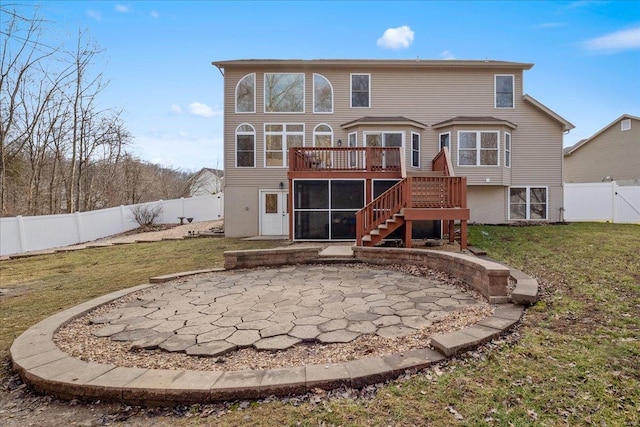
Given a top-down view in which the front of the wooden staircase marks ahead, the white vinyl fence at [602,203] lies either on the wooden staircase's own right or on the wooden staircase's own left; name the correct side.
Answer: on the wooden staircase's own right

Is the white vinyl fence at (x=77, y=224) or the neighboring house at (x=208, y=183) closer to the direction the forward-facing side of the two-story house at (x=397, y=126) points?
the neighboring house

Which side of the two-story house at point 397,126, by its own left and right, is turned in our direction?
back

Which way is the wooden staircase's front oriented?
to the viewer's left

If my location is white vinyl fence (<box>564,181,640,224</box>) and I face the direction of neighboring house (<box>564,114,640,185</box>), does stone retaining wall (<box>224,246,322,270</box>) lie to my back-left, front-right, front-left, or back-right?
back-left

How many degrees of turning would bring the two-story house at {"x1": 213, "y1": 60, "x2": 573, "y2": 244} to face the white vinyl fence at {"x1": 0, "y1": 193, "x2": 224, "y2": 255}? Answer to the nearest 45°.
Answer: approximately 90° to its left

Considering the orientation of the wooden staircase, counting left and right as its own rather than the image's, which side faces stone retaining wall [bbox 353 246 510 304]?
left

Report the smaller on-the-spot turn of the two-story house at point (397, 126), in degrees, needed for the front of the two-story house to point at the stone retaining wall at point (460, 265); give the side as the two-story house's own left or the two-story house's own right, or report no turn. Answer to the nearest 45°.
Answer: approximately 180°

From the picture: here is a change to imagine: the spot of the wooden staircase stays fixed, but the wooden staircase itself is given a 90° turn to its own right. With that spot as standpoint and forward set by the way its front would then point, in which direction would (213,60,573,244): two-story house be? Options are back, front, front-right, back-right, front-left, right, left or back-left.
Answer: front

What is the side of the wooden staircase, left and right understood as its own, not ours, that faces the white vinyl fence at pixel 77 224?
front

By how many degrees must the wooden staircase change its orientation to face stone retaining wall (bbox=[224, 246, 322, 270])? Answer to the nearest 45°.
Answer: approximately 45° to its left

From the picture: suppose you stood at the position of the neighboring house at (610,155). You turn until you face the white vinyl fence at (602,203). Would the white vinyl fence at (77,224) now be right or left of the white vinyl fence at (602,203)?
right
